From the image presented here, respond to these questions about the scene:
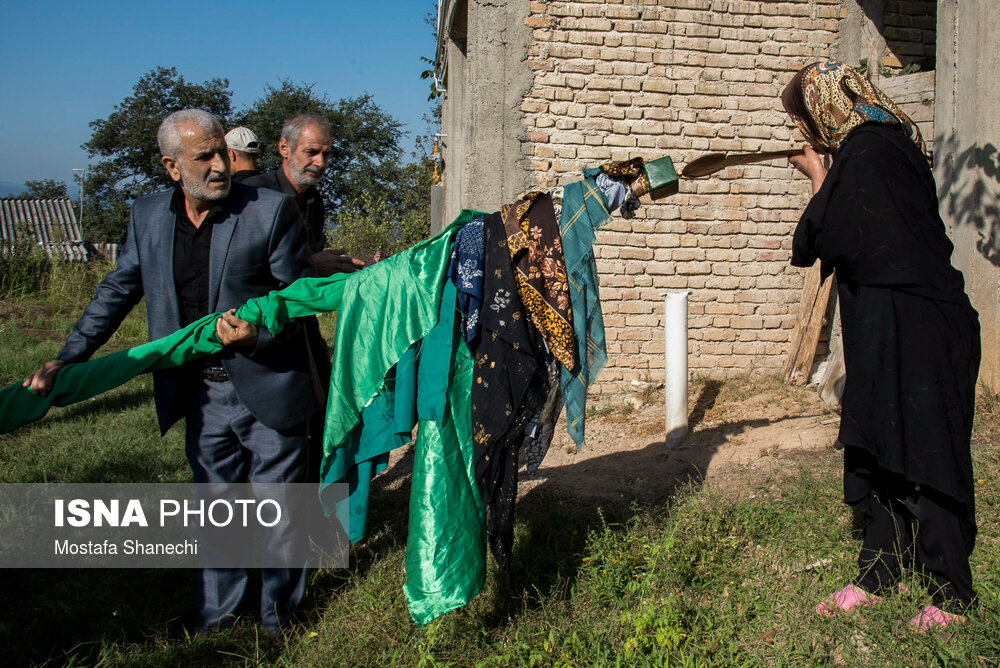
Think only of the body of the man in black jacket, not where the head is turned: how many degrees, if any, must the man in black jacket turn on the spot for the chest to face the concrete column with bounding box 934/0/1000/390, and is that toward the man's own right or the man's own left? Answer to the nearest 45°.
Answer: approximately 45° to the man's own left

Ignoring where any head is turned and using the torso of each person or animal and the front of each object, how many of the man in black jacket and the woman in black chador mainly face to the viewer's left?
1

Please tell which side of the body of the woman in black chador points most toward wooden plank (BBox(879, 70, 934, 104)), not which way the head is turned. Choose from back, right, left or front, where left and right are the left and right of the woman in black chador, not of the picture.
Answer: right

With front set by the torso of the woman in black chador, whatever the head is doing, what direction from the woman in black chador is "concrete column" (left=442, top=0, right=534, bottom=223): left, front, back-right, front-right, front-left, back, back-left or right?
front-right

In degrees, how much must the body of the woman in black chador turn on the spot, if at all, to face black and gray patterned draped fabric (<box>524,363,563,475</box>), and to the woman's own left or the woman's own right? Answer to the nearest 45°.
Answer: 0° — they already face it

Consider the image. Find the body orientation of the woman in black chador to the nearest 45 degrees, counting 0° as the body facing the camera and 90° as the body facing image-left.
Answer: approximately 90°

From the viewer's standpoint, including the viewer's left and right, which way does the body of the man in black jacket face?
facing the viewer and to the right of the viewer

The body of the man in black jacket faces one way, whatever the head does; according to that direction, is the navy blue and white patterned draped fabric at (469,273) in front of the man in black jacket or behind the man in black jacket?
in front

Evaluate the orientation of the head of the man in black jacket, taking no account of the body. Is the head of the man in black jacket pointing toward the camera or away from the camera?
toward the camera

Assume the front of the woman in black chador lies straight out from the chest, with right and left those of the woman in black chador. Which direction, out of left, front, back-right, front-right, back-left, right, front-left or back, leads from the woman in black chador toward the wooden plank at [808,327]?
right

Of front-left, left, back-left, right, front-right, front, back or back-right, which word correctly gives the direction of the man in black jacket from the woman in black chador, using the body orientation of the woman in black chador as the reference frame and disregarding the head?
front

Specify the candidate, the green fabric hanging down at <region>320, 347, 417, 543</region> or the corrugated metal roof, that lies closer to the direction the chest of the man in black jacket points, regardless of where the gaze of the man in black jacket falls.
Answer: the green fabric hanging down

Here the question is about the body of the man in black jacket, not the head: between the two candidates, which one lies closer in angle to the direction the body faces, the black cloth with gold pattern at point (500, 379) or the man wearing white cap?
the black cloth with gold pattern

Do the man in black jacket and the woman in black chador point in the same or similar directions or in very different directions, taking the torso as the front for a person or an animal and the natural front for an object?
very different directions
